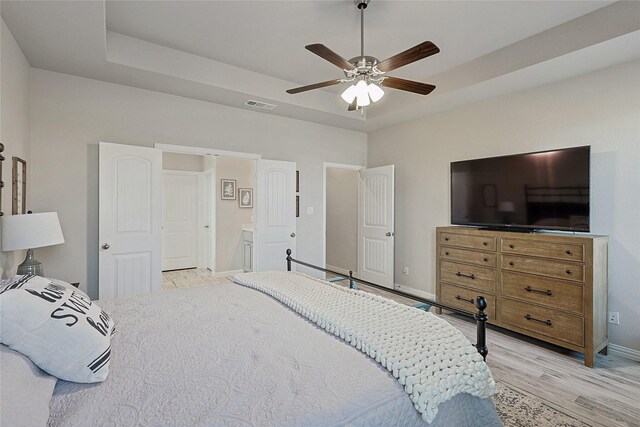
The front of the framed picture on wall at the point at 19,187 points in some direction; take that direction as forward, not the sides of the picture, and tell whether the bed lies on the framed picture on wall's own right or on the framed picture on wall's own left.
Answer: on the framed picture on wall's own right

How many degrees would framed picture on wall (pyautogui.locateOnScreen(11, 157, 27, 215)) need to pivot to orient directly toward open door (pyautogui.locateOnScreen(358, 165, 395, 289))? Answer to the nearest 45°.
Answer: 0° — it already faces it

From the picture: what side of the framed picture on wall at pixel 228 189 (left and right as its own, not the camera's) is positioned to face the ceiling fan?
front

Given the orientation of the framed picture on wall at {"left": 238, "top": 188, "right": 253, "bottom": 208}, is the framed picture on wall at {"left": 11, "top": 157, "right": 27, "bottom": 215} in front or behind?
in front

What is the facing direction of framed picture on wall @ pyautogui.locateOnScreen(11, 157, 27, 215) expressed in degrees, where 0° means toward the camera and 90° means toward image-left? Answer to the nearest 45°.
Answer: approximately 270°

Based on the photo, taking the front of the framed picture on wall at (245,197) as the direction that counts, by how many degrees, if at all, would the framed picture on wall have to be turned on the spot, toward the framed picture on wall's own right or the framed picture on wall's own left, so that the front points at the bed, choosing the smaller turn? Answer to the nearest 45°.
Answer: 0° — it already faces it

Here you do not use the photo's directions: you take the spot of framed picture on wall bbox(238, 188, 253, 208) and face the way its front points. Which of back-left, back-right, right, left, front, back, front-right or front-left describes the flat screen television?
front-left

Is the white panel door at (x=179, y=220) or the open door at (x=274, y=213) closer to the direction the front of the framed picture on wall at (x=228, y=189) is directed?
the open door

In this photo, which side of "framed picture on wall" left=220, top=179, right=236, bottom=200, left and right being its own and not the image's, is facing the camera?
front

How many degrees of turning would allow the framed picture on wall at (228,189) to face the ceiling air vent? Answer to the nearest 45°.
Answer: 0° — it already faces it

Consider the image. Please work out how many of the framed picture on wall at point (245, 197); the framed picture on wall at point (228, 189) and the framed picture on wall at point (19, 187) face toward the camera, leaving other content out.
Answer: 2

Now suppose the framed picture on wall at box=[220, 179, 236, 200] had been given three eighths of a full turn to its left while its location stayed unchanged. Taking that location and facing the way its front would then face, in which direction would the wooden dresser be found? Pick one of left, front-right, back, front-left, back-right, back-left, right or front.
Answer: right
